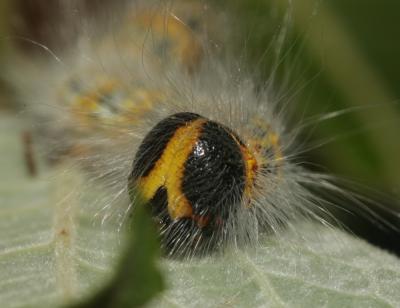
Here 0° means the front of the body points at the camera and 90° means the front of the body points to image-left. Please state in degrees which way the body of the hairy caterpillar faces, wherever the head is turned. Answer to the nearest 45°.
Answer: approximately 45°
